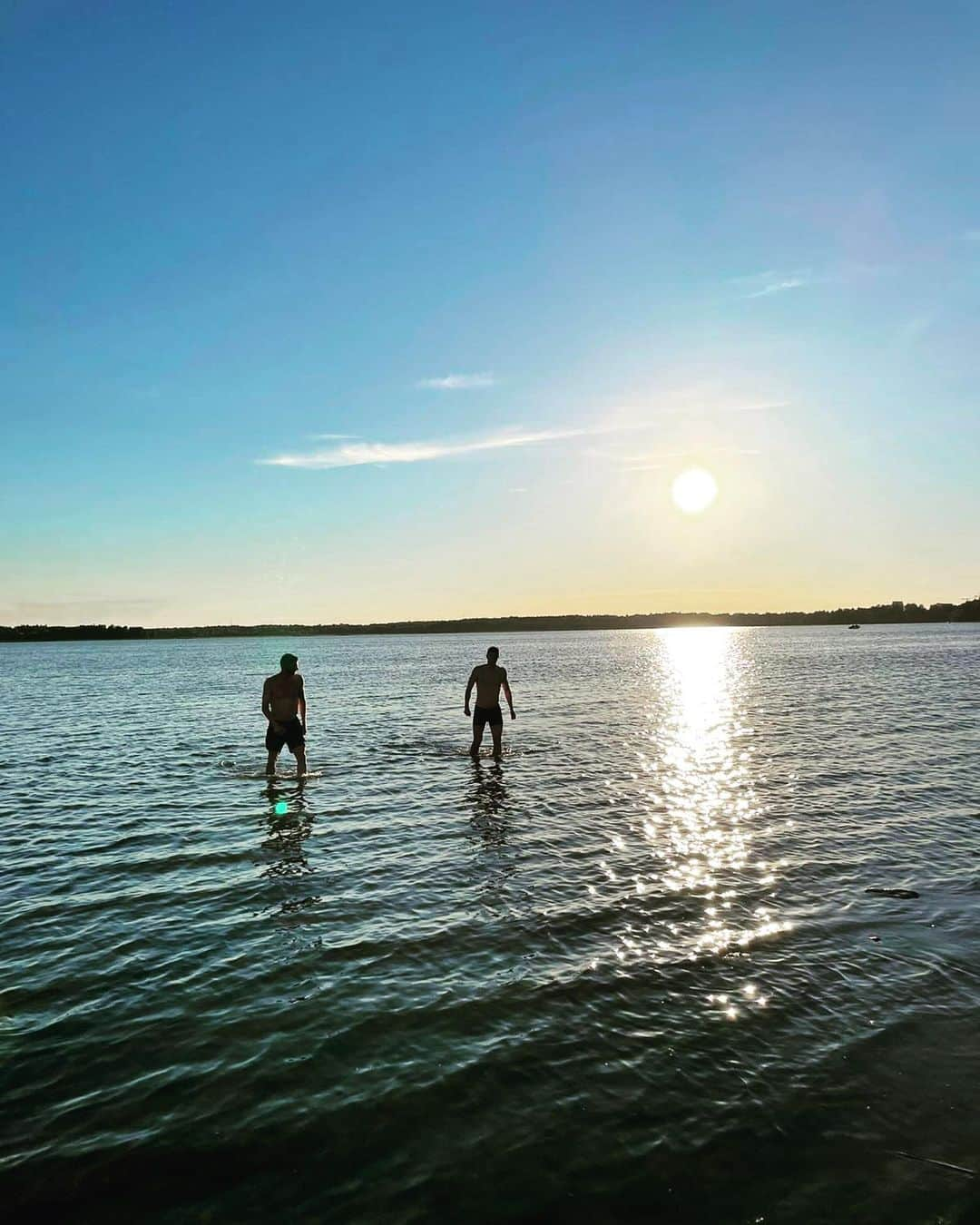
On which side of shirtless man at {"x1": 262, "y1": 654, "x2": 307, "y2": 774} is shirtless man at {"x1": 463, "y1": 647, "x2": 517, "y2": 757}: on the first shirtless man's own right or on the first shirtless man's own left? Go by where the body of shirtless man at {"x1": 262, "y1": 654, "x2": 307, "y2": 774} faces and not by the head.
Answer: on the first shirtless man's own left

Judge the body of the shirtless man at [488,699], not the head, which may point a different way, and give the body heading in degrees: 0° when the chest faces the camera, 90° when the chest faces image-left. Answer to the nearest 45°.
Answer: approximately 0°

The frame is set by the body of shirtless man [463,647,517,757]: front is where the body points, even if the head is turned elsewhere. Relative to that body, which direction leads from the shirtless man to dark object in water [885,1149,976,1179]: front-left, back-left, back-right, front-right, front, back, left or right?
front

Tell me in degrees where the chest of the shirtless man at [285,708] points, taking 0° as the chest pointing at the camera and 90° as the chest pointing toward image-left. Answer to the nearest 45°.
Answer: approximately 315°

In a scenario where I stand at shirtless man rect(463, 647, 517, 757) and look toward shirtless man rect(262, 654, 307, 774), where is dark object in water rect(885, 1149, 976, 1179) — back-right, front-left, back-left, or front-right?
front-left

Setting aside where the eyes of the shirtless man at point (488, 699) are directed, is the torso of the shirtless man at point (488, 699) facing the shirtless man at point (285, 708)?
no

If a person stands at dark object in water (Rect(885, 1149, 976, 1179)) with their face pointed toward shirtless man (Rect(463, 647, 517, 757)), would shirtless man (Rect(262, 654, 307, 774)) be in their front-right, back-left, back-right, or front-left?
front-left

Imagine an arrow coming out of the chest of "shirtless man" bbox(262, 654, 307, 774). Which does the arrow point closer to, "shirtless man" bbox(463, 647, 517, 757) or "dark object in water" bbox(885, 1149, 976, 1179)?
the dark object in water
